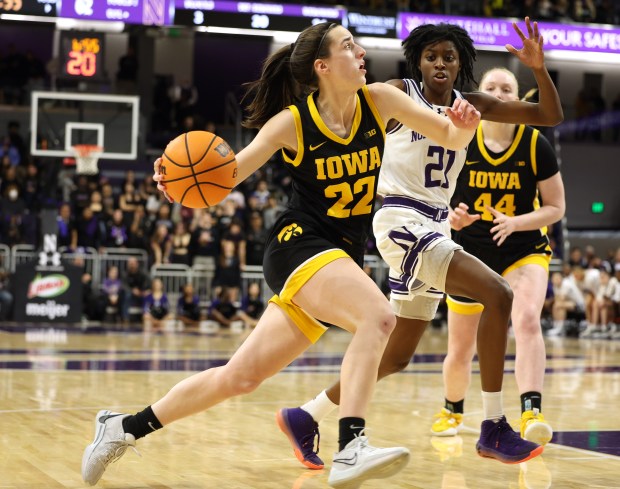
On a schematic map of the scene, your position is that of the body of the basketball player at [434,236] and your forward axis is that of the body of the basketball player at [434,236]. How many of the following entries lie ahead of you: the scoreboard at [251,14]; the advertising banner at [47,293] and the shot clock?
0

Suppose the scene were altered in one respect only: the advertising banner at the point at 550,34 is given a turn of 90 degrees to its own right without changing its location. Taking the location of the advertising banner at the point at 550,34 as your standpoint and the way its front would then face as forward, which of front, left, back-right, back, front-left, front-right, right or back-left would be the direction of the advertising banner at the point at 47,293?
front-left

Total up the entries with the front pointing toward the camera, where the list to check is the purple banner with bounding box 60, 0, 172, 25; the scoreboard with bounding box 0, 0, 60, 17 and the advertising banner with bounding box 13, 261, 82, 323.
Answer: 3

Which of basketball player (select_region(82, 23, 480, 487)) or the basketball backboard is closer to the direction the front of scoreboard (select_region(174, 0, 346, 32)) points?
the basketball player

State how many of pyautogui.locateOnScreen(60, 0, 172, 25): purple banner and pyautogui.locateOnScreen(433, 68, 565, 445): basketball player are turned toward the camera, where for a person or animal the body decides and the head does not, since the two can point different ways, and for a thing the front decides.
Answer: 2

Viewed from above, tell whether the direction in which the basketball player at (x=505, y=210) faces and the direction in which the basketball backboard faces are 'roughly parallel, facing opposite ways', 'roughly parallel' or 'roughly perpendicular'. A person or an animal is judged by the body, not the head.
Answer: roughly parallel

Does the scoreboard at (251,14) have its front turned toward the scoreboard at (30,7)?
no

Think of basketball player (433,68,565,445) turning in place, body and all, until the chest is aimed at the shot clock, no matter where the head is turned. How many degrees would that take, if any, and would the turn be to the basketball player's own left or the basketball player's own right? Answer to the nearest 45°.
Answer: approximately 135° to the basketball player's own right

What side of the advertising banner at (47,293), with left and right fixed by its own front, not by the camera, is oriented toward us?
front

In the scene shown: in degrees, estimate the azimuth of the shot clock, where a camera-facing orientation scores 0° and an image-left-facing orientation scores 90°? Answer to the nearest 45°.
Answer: approximately 0°

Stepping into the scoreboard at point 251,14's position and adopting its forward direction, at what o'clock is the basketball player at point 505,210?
The basketball player is roughly at 12 o'clock from the scoreboard.

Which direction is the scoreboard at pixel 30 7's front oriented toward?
toward the camera

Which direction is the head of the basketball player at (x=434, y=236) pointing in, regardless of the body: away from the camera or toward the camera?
toward the camera

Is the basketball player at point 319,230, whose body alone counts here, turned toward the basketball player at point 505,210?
no

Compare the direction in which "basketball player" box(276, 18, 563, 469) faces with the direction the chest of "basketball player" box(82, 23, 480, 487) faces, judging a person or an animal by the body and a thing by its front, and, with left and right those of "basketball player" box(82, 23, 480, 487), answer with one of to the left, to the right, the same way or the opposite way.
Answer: the same way

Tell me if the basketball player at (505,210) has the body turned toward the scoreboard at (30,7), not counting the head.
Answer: no

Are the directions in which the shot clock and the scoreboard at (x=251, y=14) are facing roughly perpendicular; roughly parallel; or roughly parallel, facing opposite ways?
roughly parallel

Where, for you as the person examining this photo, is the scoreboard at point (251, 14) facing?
facing the viewer

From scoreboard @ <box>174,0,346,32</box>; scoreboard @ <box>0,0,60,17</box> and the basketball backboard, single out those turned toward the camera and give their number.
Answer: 3

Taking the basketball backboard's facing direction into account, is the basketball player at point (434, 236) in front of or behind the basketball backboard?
in front

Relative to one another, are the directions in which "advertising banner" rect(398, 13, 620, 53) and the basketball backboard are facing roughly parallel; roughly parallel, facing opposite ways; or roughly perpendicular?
roughly parallel
